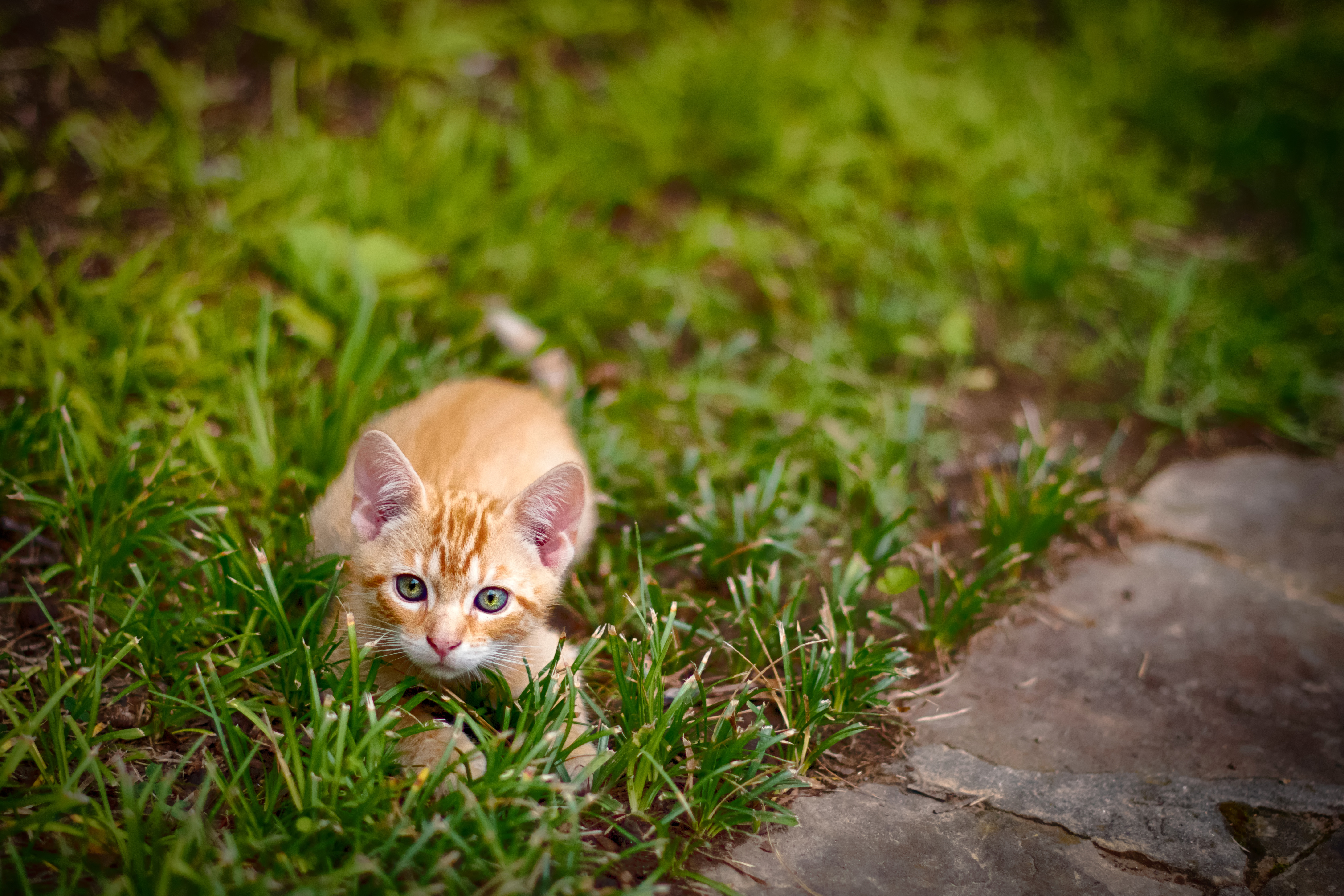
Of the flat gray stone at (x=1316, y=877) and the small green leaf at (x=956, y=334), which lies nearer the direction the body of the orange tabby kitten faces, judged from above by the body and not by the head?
the flat gray stone

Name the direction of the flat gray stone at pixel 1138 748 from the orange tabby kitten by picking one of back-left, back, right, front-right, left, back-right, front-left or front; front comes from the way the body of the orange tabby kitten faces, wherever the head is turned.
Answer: left

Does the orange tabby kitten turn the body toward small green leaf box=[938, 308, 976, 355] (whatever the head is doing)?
no

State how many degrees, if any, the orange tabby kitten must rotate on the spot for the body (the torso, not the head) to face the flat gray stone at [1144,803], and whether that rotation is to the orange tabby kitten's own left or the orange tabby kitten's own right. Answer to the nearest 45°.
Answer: approximately 90° to the orange tabby kitten's own left

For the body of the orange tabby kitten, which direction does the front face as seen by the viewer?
toward the camera

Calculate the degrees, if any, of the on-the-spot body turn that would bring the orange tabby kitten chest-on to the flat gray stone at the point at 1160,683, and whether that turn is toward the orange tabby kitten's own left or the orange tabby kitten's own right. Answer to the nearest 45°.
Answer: approximately 90° to the orange tabby kitten's own left

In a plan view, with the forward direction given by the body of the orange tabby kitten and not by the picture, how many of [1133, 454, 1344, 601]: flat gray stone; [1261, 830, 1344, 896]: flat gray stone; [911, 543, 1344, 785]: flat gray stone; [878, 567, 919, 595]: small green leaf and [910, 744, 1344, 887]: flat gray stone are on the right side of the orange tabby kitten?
0

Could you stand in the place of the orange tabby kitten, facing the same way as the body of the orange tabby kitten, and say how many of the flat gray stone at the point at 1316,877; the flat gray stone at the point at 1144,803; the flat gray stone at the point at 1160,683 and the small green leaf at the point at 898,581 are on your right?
0

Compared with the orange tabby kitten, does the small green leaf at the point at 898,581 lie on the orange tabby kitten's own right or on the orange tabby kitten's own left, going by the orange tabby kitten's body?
on the orange tabby kitten's own left

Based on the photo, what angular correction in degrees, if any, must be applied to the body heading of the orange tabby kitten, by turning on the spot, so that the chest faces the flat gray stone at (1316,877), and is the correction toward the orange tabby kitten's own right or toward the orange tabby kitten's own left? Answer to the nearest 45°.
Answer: approximately 90° to the orange tabby kitten's own left

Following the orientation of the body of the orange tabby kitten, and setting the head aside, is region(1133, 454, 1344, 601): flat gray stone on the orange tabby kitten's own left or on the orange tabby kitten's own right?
on the orange tabby kitten's own left
